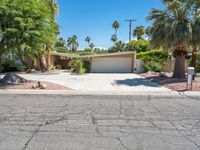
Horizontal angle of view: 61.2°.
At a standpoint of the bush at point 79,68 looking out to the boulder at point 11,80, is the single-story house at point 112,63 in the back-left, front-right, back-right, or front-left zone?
back-left

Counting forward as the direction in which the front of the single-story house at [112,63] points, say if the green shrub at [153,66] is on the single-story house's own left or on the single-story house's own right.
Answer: on the single-story house's own left

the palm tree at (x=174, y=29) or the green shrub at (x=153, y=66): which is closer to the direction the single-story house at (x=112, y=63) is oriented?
the palm tree

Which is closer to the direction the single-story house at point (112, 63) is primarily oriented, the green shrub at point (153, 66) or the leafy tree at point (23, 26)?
the leafy tree

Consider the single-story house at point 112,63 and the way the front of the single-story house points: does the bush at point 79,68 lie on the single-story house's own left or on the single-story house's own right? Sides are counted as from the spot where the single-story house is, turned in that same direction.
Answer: on the single-story house's own right

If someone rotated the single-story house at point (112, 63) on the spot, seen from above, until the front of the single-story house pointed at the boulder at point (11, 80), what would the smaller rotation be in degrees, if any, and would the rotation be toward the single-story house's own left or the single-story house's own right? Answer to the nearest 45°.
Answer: approximately 45° to the single-story house's own right

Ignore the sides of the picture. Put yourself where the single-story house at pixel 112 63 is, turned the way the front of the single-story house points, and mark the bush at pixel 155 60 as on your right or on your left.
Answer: on your left

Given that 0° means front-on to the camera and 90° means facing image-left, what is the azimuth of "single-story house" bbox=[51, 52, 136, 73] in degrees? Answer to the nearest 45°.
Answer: approximately 0°
